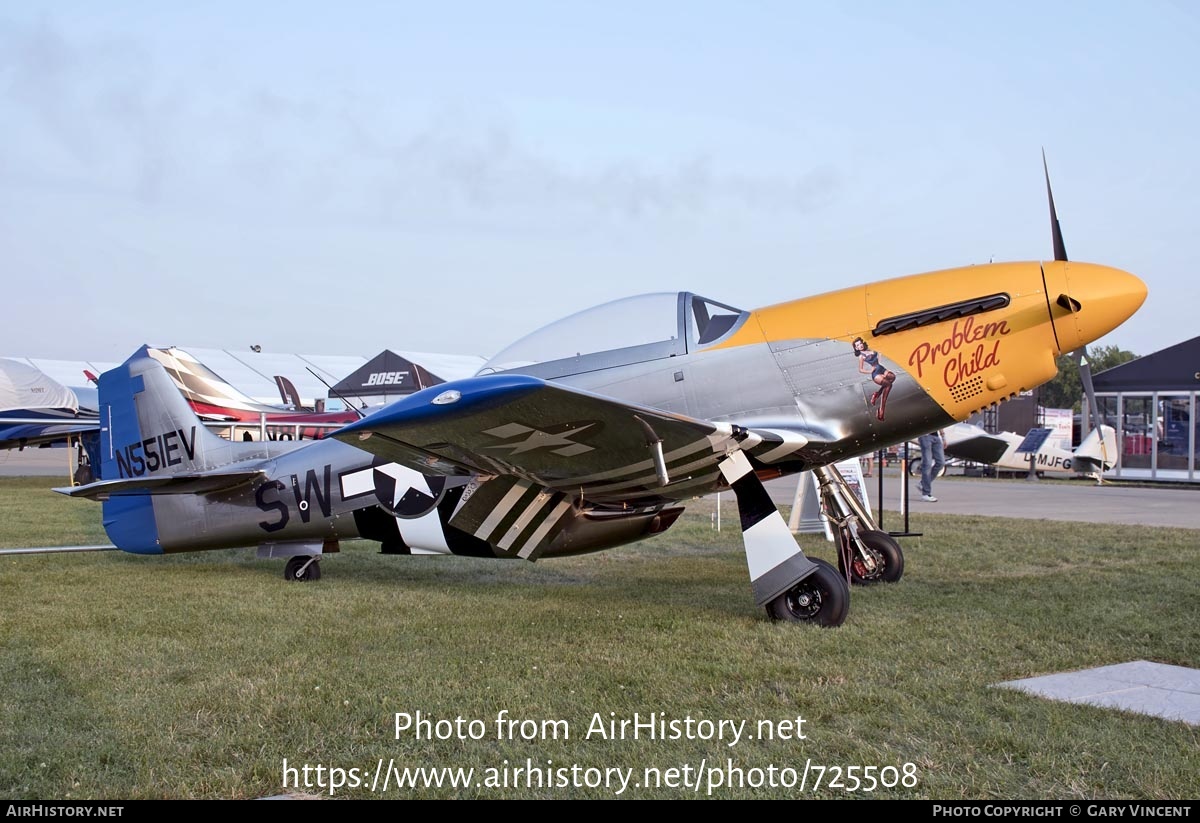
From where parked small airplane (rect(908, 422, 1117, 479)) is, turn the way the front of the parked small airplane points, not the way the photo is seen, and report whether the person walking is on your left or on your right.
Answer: on your left

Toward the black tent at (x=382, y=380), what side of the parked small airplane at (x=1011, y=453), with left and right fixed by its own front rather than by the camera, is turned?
front

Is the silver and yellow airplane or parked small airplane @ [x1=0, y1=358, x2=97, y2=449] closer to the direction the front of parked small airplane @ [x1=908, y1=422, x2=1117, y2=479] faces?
the parked small airplane

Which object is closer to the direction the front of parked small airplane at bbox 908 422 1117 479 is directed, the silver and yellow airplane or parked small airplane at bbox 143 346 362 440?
the parked small airplane

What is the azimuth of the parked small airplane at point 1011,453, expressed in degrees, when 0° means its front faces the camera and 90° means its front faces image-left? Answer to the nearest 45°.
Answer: approximately 90°
